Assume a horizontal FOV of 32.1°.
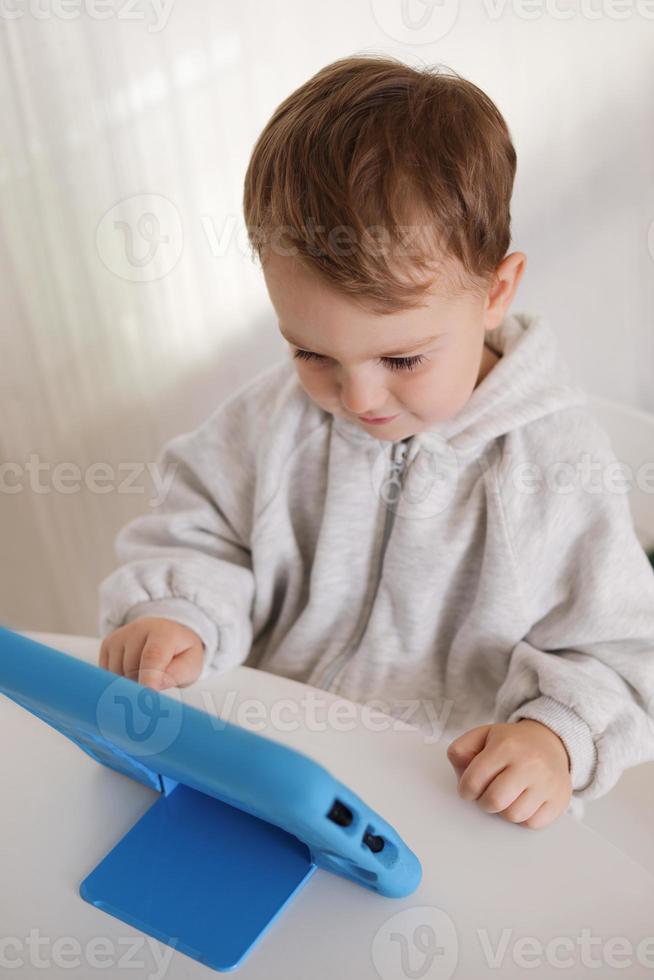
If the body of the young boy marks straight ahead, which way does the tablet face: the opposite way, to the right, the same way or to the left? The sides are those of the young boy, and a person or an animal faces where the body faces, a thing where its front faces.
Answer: the opposite way

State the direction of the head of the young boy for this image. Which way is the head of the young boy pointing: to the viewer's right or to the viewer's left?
to the viewer's left

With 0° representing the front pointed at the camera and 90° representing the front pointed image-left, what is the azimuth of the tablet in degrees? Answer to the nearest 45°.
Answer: approximately 225°
